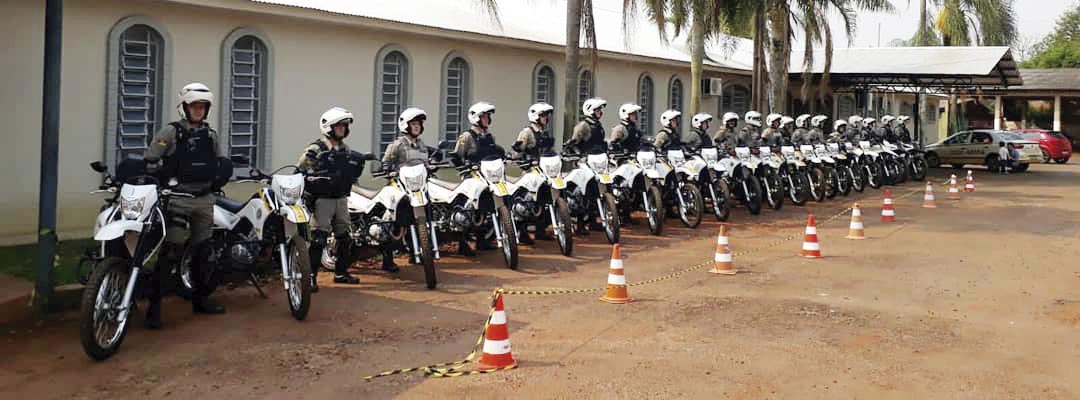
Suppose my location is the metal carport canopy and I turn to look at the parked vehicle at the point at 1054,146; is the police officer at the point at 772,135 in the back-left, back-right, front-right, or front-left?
back-right

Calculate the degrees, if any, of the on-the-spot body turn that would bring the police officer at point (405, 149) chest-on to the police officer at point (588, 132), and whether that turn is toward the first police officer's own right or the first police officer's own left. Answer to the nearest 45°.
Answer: approximately 90° to the first police officer's own left

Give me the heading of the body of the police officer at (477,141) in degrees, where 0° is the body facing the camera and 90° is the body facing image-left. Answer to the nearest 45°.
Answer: approximately 315°

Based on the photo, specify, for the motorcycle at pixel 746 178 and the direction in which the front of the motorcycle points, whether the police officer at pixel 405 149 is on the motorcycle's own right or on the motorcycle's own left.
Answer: on the motorcycle's own right

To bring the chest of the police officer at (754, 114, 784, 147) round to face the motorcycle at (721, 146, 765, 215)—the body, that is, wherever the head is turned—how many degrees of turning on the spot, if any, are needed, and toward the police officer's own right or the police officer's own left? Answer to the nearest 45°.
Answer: approximately 45° to the police officer's own right

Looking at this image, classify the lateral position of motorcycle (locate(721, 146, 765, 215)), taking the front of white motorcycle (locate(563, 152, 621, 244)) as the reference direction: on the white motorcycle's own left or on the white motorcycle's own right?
on the white motorcycle's own left

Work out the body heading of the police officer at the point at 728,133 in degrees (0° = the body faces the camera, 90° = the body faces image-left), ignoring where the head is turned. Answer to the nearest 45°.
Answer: approximately 315°
